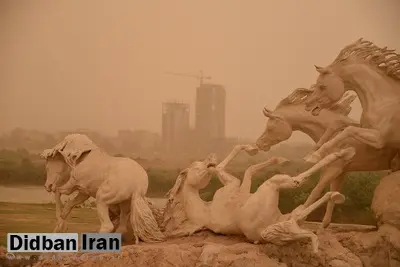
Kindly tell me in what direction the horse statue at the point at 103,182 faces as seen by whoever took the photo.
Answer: facing to the left of the viewer

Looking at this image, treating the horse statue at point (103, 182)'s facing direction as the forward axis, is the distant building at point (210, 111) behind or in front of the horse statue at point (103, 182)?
behind

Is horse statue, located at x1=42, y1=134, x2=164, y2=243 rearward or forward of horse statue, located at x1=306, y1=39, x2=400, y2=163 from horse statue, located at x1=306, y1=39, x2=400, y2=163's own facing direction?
forward

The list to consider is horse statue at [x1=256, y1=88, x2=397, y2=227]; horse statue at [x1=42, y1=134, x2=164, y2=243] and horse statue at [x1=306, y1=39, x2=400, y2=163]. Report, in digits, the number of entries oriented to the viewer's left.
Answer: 3

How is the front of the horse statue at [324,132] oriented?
to the viewer's left

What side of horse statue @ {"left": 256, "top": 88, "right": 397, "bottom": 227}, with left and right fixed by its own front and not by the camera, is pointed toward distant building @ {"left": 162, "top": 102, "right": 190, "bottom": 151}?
right

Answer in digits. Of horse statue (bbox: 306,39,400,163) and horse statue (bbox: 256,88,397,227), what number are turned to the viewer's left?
2

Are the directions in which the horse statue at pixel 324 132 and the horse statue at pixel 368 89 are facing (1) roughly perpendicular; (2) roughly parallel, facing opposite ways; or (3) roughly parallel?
roughly parallel

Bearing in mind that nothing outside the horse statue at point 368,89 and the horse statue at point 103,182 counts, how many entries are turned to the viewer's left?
2

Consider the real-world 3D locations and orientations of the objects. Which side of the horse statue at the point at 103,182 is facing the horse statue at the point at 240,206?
back

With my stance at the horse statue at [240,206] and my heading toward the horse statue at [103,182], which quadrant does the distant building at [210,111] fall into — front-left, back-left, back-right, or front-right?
front-right

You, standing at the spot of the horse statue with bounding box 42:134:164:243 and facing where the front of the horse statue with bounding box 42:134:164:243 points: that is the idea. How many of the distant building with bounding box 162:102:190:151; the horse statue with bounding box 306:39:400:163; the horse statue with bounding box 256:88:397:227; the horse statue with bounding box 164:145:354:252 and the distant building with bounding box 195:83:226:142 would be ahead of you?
0

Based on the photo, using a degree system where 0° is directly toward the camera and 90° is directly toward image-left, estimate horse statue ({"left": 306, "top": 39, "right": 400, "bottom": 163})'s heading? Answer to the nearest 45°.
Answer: approximately 90°

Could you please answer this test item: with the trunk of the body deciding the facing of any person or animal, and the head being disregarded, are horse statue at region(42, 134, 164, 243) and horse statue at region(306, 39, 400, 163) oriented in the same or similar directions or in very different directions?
same or similar directions

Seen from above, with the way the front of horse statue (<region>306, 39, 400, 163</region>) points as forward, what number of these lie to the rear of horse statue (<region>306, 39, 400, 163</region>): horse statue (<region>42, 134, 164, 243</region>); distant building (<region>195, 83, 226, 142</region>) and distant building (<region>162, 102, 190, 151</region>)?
0
